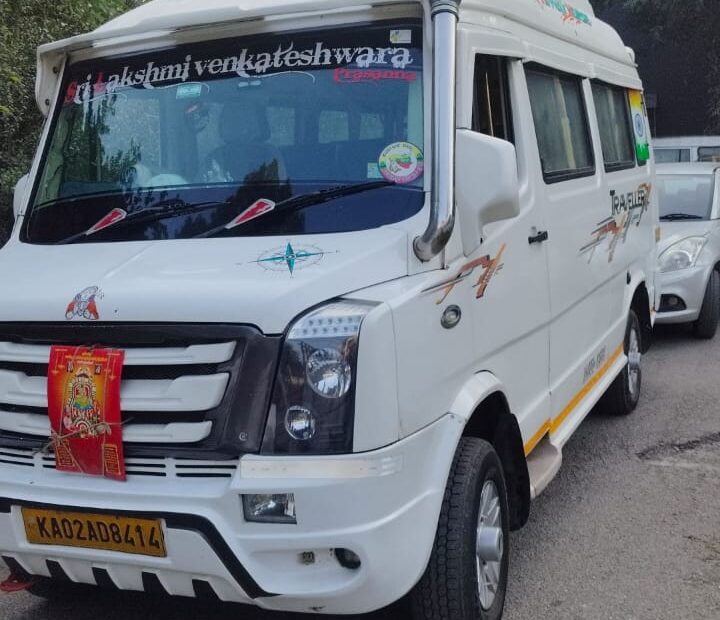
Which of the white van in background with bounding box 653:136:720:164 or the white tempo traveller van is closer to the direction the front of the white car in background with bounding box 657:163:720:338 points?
the white tempo traveller van

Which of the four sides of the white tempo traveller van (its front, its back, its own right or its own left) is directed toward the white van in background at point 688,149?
back

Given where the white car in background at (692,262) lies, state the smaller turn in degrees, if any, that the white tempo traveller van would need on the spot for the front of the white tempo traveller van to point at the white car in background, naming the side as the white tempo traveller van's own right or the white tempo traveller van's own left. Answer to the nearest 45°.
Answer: approximately 180°

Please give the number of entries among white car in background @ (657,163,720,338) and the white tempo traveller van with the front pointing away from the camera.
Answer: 0

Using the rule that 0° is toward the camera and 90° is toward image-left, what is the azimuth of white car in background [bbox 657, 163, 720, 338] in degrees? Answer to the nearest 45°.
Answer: approximately 45°

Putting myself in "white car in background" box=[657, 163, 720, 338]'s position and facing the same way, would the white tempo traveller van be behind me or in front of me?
in front

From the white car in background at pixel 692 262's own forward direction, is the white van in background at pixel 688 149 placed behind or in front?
behind

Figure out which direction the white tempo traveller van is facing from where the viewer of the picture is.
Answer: facing the viewer and to the left of the viewer
